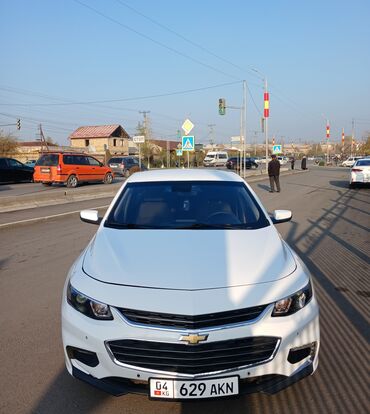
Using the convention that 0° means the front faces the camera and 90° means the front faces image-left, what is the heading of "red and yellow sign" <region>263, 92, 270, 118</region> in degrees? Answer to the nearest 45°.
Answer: approximately 0°

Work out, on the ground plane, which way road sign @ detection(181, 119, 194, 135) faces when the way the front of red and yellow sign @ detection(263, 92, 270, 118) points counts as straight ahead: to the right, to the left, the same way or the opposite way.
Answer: the same way

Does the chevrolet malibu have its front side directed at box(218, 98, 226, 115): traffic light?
no

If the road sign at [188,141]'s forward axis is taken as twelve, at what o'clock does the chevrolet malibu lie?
The chevrolet malibu is roughly at 12 o'clock from the road sign.

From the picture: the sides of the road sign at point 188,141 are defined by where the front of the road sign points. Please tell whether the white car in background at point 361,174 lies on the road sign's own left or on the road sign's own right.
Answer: on the road sign's own left

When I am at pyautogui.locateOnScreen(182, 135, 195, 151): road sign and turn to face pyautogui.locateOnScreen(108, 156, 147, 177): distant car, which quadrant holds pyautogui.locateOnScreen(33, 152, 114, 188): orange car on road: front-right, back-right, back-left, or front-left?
front-left

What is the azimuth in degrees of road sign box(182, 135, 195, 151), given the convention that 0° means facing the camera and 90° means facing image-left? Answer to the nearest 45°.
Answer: approximately 0°

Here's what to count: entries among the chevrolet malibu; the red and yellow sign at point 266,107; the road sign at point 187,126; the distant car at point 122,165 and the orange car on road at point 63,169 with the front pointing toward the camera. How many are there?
3

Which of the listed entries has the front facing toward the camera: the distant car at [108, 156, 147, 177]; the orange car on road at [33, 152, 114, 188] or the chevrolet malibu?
the chevrolet malibu

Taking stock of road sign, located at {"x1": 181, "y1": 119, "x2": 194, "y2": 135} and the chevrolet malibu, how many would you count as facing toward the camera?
2

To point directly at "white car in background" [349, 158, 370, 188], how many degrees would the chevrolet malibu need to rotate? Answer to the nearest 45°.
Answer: approximately 135° to its left

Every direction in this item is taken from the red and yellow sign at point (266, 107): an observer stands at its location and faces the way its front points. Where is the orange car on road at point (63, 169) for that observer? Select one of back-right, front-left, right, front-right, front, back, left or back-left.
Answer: front-right

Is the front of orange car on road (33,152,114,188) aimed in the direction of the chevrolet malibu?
no

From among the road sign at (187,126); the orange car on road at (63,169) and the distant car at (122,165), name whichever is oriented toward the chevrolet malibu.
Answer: the road sign

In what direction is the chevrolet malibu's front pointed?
toward the camera

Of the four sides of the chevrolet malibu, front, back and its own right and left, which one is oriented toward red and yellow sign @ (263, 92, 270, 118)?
back

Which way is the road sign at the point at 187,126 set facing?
toward the camera
